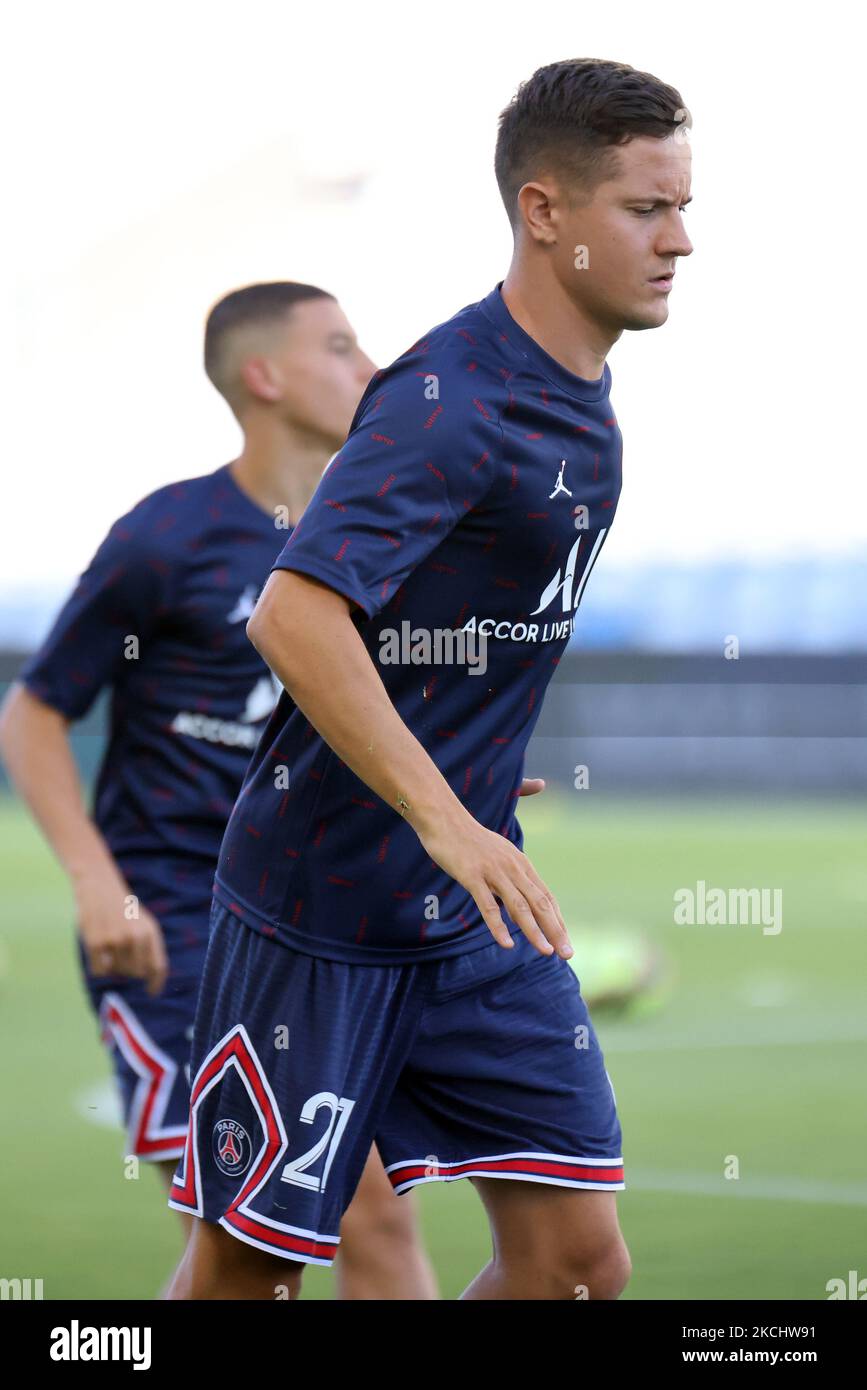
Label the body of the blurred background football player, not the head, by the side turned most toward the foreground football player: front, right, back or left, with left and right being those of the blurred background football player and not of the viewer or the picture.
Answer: front

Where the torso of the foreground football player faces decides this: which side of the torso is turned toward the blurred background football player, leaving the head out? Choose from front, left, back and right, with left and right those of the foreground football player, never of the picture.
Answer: back

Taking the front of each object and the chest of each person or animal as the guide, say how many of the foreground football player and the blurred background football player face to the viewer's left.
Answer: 0

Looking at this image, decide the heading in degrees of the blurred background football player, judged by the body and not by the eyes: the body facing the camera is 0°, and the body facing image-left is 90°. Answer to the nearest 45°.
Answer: approximately 315°

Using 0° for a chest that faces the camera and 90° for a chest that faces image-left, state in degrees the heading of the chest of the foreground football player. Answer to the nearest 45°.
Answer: approximately 315°
